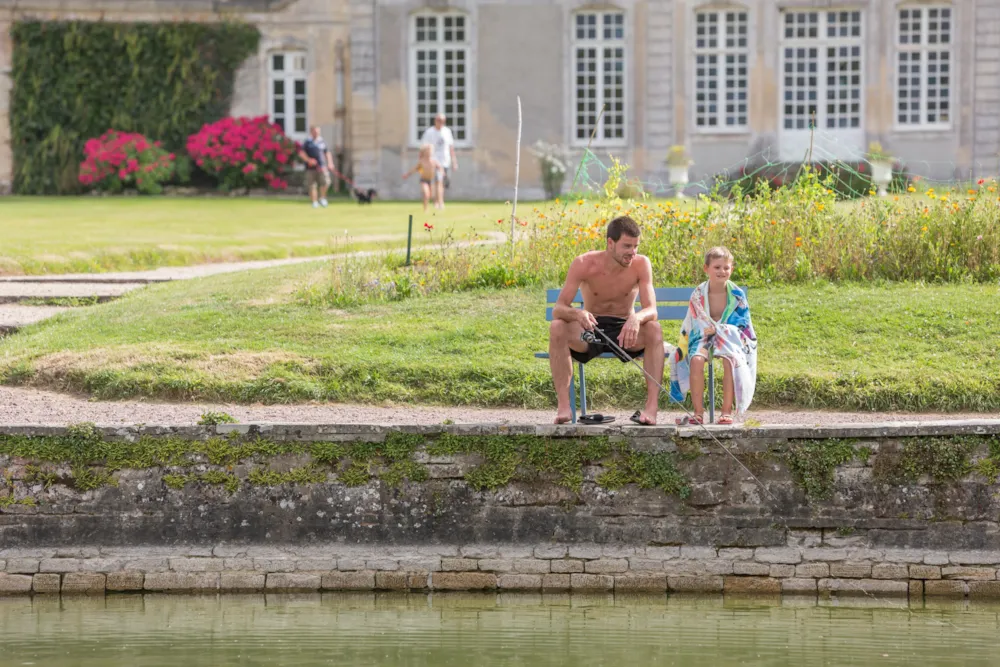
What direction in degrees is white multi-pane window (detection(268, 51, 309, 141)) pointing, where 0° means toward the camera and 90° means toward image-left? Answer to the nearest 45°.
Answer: approximately 0°

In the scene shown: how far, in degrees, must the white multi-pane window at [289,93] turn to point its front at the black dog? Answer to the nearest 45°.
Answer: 0° — it already faces it

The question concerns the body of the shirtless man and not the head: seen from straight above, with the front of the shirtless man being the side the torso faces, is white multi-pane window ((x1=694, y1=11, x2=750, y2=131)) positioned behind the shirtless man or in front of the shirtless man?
behind

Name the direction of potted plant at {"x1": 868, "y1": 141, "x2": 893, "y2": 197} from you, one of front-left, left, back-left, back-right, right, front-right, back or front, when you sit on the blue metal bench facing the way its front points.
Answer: back

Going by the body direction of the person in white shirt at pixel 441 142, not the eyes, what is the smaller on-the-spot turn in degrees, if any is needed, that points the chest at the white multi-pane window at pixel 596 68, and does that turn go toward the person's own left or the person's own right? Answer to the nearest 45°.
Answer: approximately 135° to the person's own left

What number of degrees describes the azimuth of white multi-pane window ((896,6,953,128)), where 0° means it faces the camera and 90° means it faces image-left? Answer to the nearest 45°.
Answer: approximately 0°

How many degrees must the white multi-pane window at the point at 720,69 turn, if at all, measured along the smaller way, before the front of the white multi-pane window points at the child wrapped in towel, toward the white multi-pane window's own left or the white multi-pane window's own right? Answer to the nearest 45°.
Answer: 0° — it already faces them

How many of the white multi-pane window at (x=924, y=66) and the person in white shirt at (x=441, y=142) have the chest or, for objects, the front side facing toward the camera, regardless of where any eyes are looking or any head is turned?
2

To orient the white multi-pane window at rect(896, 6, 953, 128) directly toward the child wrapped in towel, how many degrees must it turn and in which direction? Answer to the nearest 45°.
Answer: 0° — it already faces them
